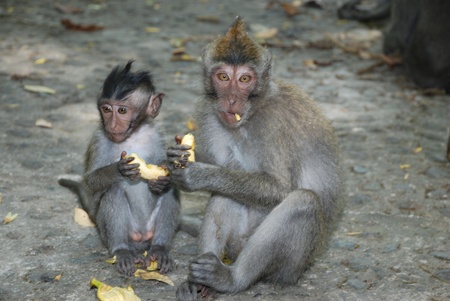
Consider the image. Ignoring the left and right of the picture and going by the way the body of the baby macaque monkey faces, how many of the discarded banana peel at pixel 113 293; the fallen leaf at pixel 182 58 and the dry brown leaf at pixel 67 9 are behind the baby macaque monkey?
2

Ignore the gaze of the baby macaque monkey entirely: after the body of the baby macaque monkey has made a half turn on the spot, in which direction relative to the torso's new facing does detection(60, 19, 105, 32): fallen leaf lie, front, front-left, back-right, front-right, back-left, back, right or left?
front

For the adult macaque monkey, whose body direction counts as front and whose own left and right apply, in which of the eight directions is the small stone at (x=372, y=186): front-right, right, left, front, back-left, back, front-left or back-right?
back

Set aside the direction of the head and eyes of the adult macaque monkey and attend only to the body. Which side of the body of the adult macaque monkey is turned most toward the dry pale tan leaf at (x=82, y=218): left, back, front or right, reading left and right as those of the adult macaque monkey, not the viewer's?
right

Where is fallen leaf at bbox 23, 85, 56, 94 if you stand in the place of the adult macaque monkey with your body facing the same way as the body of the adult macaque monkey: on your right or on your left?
on your right

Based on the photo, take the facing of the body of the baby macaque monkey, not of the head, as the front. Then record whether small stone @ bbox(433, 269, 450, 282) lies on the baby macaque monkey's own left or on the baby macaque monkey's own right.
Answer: on the baby macaque monkey's own left

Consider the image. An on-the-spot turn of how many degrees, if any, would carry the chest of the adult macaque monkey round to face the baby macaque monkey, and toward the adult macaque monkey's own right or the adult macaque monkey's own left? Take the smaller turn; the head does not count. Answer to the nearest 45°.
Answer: approximately 45° to the adult macaque monkey's own right

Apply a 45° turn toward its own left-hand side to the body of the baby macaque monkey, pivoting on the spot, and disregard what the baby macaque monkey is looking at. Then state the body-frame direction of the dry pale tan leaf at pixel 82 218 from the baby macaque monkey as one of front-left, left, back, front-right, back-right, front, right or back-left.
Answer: back

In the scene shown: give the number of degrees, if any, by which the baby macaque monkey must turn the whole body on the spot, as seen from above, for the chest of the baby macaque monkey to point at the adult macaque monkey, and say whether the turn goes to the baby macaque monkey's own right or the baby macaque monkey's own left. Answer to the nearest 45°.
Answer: approximately 45° to the baby macaque monkey's own left

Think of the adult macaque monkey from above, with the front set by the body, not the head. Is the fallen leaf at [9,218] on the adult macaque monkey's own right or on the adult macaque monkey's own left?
on the adult macaque monkey's own right

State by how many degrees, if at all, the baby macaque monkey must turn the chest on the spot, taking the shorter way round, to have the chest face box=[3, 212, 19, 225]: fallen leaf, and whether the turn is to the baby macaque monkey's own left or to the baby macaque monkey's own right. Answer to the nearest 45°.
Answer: approximately 135° to the baby macaque monkey's own right

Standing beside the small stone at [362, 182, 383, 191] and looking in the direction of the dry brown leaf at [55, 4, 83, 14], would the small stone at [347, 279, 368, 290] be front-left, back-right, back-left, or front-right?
back-left
